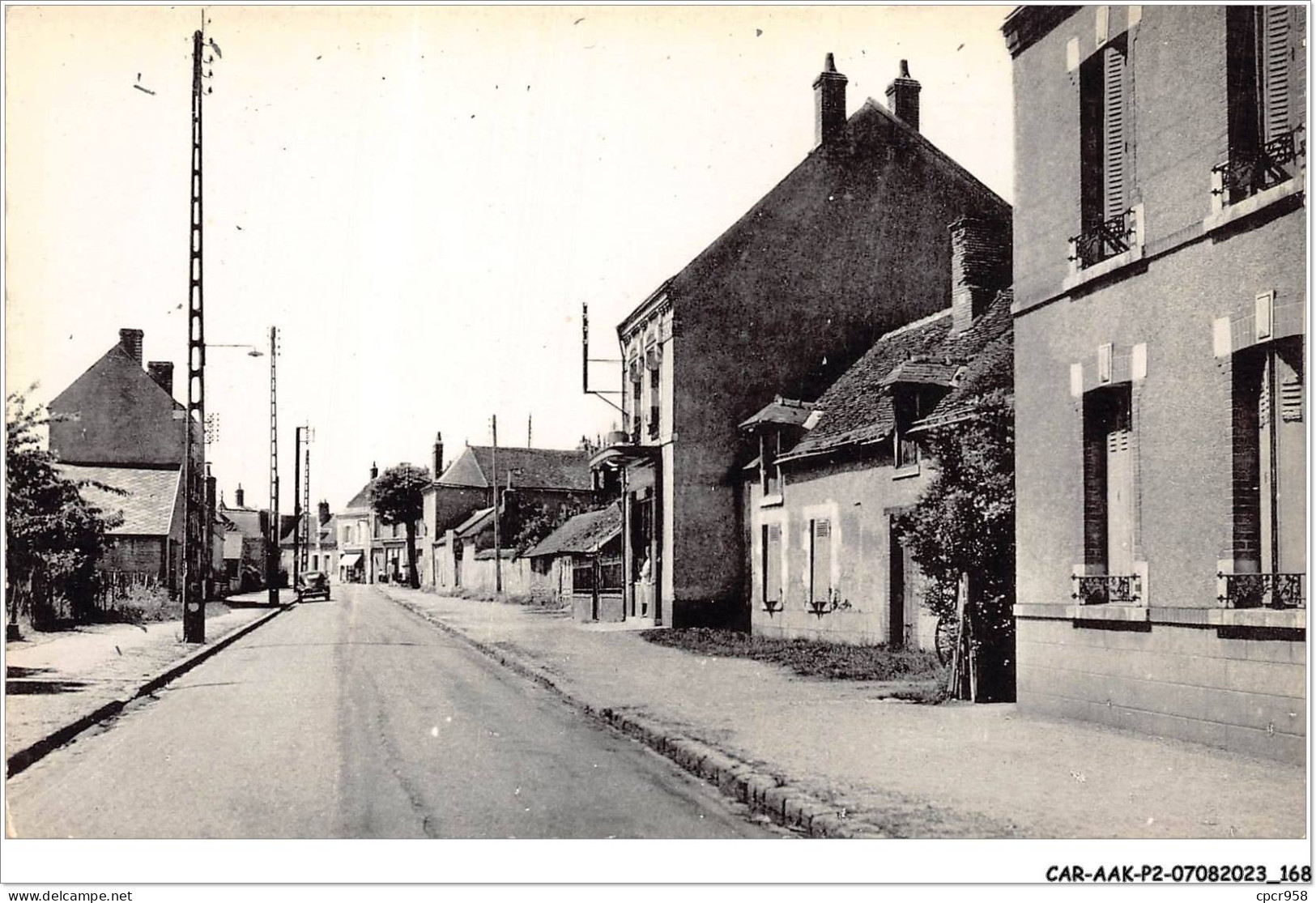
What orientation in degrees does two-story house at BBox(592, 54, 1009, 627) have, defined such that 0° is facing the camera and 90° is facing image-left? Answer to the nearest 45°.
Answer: approximately 90°

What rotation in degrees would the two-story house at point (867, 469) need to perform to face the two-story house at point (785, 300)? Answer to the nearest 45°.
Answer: approximately 135° to its right

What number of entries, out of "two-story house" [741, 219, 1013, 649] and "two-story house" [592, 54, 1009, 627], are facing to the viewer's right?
0

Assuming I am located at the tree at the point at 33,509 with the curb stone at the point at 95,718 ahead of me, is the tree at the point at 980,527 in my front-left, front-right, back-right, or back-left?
front-left

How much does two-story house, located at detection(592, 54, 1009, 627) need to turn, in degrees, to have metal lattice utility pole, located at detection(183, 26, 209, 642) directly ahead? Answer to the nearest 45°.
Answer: approximately 45° to its left

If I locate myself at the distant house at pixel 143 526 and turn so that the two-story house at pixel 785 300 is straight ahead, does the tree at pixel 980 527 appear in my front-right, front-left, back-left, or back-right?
front-right

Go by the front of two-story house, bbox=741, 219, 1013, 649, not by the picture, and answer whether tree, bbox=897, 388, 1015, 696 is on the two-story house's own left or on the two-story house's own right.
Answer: on the two-story house's own left

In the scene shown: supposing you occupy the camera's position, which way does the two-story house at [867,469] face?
facing the viewer and to the left of the viewer

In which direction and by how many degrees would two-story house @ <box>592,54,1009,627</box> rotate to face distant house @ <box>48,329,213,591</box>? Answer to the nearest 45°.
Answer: approximately 45° to its right

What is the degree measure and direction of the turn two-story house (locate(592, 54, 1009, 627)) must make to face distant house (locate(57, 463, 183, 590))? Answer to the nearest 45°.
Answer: approximately 45° to its right

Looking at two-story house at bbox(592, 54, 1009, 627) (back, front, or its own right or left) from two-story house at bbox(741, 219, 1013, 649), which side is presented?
left
